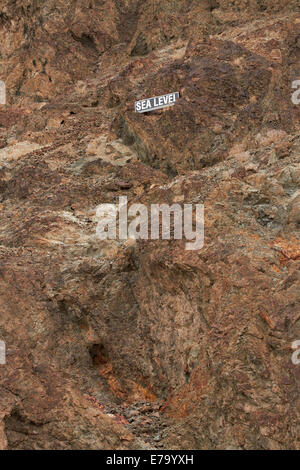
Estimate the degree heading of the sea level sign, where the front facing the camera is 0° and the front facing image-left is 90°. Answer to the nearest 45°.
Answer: approximately 0°
